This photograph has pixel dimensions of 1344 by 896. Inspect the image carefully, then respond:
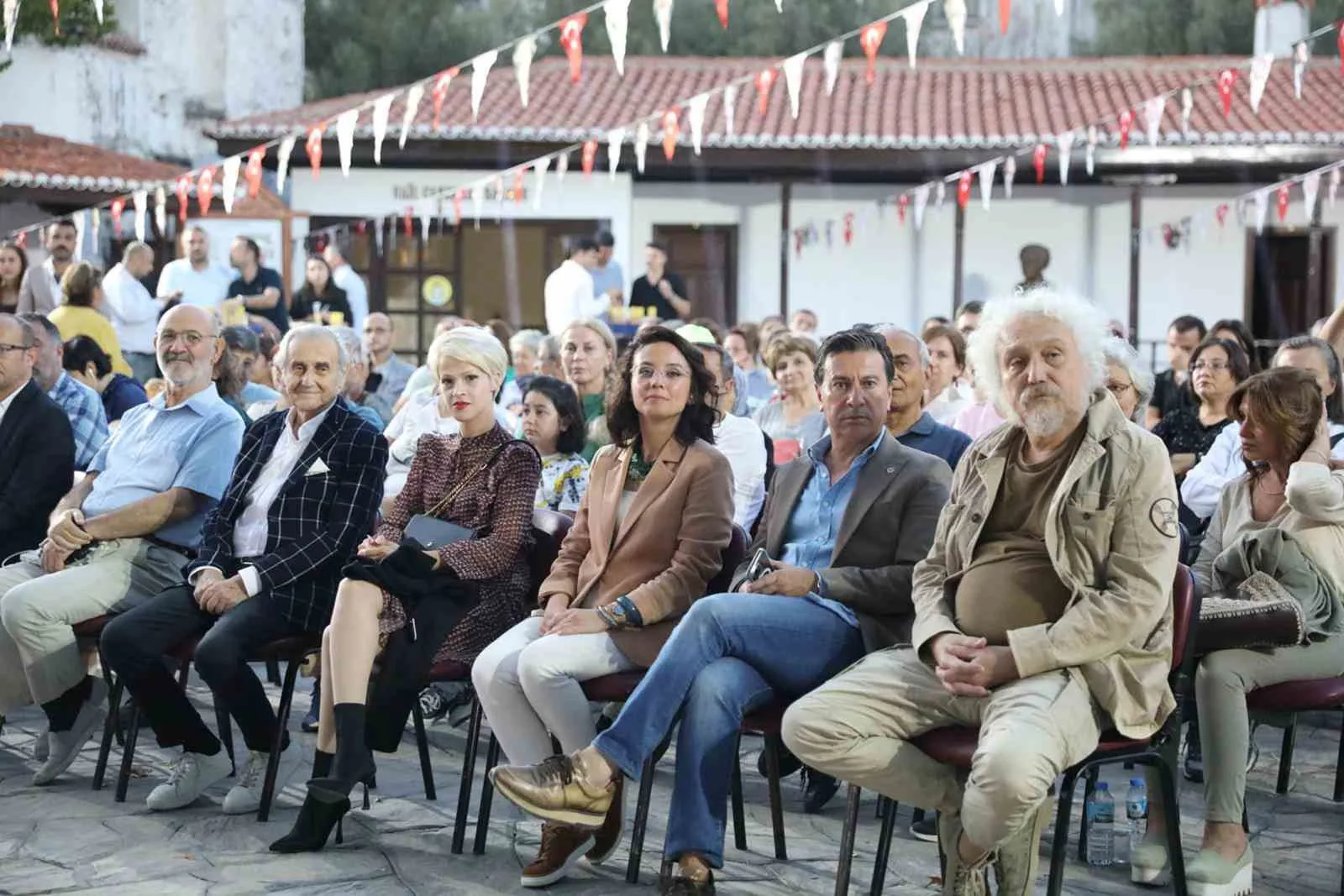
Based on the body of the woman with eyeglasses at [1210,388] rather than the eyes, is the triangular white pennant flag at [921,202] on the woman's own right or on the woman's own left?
on the woman's own right

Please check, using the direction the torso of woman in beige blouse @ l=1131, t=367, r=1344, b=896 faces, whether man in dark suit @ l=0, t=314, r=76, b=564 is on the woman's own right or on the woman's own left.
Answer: on the woman's own right

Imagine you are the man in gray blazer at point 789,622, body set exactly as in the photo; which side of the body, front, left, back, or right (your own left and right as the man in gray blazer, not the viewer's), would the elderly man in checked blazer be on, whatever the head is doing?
right

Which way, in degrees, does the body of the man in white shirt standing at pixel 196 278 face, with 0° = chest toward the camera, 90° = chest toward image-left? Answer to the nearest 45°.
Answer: approximately 0°

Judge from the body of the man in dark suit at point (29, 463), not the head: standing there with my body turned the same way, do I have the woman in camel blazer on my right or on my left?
on my left
